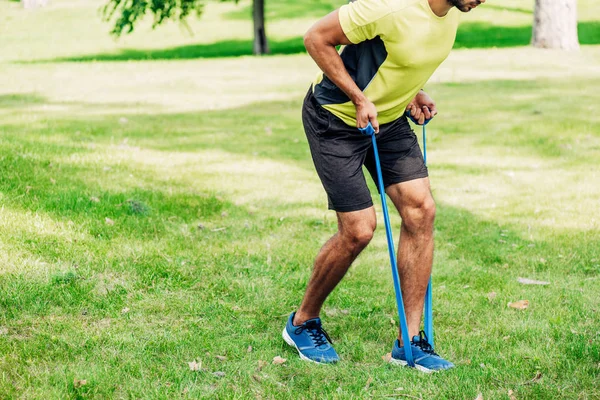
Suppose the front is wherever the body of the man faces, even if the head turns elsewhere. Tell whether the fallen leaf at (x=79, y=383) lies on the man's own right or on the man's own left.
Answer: on the man's own right

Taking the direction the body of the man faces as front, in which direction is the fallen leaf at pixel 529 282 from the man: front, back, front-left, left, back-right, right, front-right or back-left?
left

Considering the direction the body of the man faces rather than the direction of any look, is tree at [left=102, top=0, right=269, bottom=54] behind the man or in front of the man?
behind

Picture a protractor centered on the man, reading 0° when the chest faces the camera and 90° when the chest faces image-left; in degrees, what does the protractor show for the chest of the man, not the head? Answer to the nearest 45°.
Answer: approximately 315°
